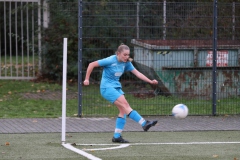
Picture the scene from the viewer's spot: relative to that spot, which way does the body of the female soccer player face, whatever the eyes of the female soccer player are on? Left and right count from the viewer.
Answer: facing the viewer and to the right of the viewer

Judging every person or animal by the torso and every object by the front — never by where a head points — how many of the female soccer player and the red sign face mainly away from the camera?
0

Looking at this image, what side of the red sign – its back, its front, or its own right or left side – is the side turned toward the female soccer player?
front

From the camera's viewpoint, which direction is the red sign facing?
toward the camera

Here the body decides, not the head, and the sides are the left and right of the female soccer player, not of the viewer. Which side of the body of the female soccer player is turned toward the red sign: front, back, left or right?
left
